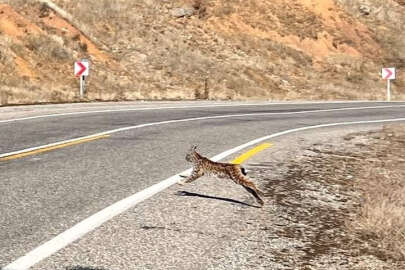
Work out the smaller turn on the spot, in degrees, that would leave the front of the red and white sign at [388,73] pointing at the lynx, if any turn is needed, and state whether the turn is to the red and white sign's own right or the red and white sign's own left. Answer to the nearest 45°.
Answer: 0° — it already faces it

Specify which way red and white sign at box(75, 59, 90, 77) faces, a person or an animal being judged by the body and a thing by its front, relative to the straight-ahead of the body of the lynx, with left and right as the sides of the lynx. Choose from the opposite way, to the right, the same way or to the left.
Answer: to the left

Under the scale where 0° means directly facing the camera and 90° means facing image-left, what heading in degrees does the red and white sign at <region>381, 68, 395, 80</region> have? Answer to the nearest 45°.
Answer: approximately 0°

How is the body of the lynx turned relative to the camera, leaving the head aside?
to the viewer's left

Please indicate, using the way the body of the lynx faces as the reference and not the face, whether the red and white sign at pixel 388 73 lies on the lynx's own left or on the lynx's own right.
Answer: on the lynx's own right

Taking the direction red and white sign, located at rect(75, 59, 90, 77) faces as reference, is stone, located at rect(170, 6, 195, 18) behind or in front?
behind

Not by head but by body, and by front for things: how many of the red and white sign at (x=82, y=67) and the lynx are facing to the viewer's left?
1

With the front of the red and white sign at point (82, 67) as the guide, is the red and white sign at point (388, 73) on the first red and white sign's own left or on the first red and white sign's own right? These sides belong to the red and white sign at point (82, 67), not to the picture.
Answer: on the first red and white sign's own left

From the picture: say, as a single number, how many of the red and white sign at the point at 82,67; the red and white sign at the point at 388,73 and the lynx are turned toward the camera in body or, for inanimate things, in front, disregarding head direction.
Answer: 2

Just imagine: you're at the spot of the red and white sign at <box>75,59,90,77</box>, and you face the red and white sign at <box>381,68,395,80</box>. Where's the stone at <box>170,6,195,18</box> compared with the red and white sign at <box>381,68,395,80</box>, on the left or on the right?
left

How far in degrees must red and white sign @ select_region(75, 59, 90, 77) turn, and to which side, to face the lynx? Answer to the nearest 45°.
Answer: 0° — it already faces it
